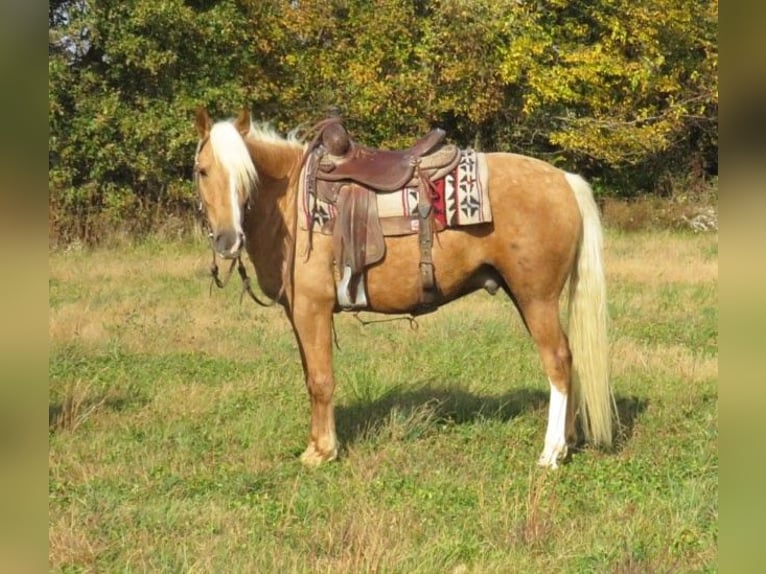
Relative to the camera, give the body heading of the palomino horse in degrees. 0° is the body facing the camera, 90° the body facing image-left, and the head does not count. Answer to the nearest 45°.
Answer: approximately 90°
